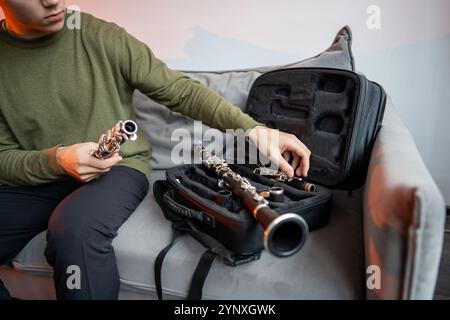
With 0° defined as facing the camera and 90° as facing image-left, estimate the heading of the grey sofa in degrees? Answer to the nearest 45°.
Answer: approximately 0°

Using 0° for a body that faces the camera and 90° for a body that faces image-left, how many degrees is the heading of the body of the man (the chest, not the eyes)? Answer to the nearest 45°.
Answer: approximately 0°

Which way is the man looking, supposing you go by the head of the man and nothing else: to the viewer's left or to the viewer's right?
to the viewer's right
